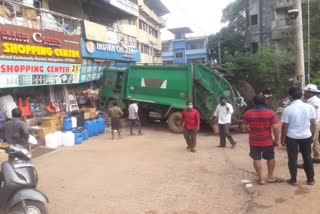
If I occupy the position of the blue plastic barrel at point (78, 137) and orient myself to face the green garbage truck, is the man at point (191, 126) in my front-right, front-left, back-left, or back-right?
front-right

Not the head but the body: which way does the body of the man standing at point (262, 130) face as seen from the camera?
away from the camera

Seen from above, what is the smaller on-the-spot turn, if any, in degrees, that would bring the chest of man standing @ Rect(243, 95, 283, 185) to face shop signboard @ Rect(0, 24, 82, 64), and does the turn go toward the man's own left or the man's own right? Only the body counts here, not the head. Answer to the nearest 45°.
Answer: approximately 45° to the man's own left

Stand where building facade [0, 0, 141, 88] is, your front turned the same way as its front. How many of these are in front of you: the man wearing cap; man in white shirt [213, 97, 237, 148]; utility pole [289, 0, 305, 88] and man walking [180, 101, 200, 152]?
4

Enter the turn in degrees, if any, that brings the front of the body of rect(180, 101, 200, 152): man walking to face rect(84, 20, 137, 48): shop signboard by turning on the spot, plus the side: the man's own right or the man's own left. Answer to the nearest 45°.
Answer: approximately 135° to the man's own right

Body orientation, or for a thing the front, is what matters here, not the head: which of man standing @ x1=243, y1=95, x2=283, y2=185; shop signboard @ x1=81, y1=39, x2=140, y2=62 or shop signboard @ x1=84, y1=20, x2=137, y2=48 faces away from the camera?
the man standing

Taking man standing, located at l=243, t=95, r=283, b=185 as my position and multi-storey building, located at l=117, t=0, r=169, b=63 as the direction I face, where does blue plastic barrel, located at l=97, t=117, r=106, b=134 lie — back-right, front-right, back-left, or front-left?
front-left

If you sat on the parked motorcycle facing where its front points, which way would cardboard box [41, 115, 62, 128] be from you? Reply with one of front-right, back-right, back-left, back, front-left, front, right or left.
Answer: back-left

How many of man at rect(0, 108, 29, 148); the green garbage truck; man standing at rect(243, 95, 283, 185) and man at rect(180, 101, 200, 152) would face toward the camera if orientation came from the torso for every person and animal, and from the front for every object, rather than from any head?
1

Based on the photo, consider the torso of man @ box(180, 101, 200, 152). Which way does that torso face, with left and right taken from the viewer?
facing the viewer

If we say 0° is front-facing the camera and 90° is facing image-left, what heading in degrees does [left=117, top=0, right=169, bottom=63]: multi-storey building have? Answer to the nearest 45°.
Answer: approximately 315°

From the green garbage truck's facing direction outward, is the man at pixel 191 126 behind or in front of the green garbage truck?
behind

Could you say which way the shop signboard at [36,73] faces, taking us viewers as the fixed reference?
facing the viewer and to the right of the viewer

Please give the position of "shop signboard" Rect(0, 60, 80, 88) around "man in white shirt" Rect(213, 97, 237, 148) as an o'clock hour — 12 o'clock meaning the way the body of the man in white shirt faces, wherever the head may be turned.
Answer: The shop signboard is roughly at 2 o'clock from the man in white shirt.

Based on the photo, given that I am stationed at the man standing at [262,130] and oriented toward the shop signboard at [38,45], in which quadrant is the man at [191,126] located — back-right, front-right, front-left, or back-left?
front-right

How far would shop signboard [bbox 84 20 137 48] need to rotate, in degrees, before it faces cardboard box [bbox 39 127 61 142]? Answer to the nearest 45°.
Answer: approximately 45° to its right

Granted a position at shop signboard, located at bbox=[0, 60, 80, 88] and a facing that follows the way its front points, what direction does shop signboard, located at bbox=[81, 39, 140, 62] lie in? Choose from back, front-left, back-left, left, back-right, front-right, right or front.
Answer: left

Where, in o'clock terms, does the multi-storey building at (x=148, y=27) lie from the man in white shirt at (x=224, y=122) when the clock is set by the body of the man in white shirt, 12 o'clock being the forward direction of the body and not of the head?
The multi-storey building is roughly at 4 o'clock from the man in white shirt.
